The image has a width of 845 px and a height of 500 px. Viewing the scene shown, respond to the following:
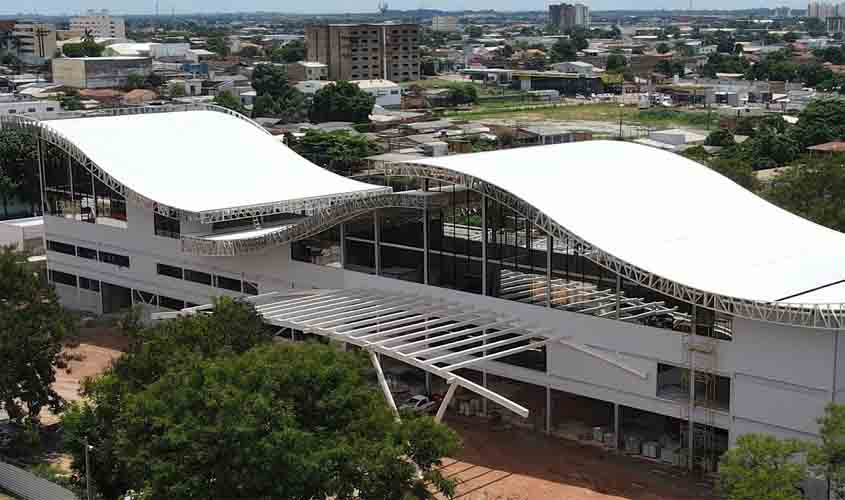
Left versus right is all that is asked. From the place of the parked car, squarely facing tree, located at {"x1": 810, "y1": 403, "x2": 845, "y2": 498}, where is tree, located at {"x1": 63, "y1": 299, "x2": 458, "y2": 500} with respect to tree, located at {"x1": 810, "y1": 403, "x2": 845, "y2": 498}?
right

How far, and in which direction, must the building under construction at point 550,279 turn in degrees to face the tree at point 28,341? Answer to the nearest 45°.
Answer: approximately 45° to its right

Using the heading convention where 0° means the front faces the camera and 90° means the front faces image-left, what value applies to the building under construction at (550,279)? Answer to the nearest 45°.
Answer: approximately 45°

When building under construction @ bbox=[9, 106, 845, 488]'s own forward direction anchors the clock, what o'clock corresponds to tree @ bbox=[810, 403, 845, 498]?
The tree is roughly at 10 o'clock from the building under construction.

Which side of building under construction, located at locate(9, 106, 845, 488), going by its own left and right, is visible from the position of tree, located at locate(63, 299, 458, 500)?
front

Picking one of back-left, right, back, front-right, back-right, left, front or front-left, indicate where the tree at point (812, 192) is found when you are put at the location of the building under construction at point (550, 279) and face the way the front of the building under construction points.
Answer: back

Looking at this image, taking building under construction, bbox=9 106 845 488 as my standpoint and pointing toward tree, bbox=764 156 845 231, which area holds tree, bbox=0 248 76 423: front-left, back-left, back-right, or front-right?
back-left
